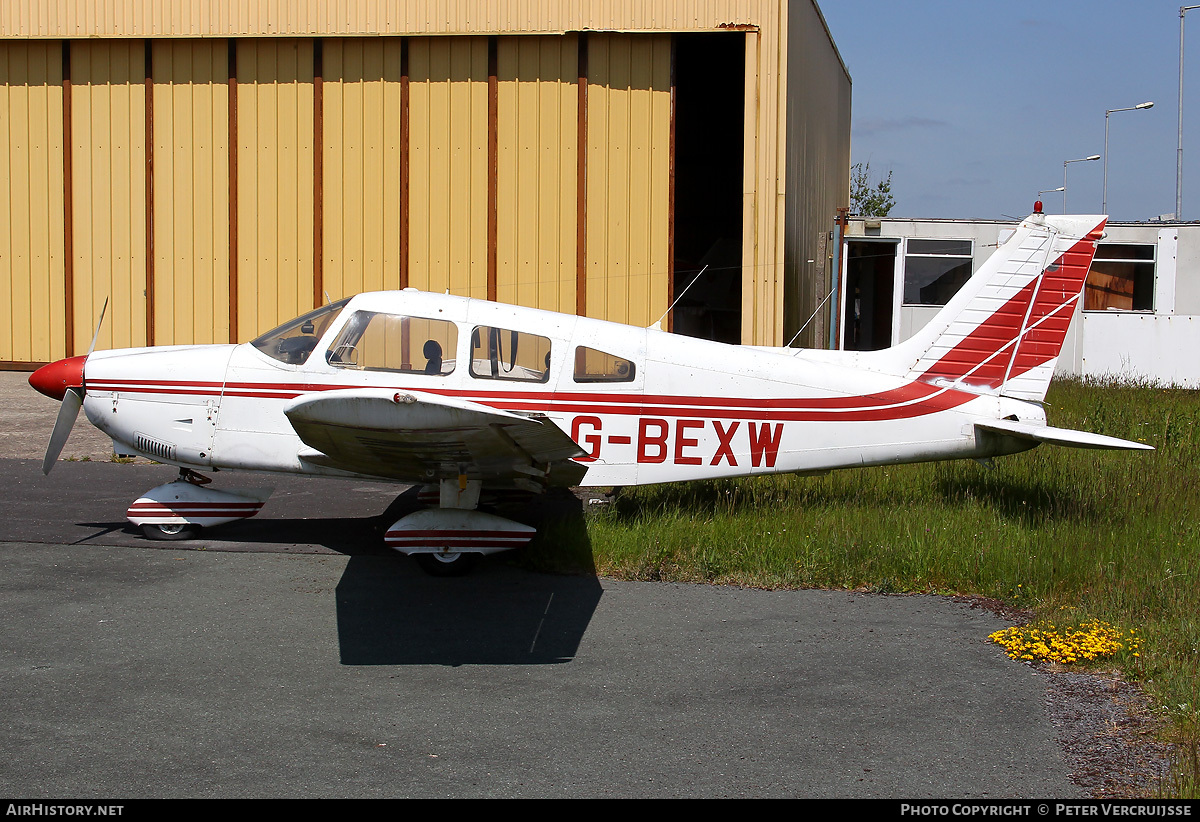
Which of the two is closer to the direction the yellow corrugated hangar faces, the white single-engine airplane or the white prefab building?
the white single-engine airplane

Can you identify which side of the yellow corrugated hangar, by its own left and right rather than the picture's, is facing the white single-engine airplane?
front

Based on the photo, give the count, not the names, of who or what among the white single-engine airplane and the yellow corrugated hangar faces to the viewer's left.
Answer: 1

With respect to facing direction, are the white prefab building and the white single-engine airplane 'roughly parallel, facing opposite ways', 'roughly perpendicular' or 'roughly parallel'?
roughly perpendicular

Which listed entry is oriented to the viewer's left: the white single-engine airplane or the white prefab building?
the white single-engine airplane

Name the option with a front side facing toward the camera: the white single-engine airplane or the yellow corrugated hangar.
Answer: the yellow corrugated hangar

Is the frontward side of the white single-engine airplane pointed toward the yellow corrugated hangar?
no

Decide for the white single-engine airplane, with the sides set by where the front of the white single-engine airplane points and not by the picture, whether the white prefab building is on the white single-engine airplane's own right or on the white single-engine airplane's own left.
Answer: on the white single-engine airplane's own right

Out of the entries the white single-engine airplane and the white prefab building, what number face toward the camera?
1

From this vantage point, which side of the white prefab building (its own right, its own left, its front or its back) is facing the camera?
front

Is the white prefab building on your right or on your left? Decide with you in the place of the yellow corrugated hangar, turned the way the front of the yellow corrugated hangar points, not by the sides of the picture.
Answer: on your left

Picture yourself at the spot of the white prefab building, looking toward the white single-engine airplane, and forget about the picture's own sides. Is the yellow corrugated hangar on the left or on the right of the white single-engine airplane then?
right

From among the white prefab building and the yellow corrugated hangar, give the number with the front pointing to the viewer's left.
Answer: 0

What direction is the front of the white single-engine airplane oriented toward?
to the viewer's left

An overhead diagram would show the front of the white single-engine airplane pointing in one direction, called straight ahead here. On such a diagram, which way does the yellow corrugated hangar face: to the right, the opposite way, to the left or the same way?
to the left
